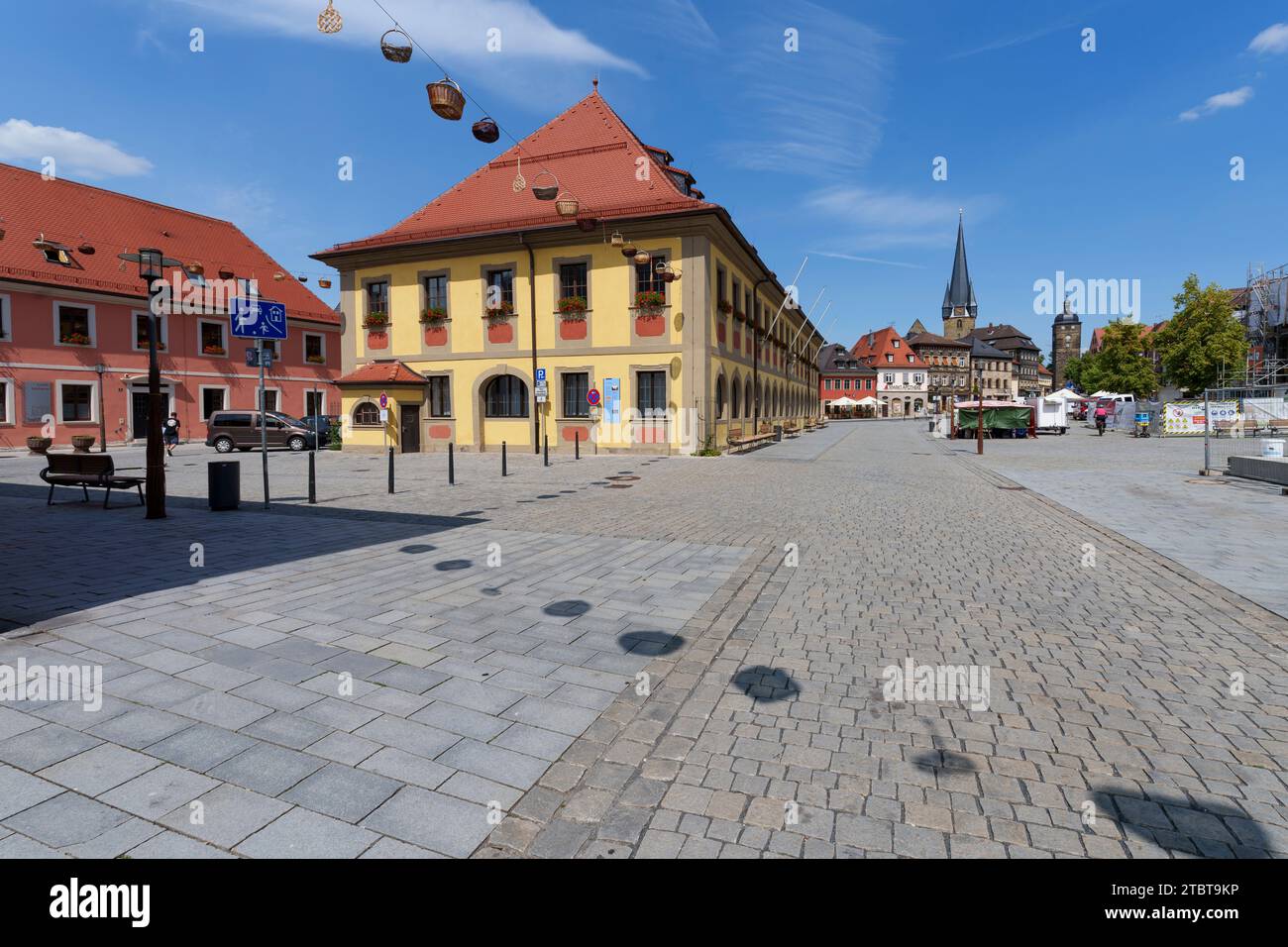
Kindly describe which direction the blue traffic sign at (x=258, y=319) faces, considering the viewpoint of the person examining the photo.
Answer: facing the viewer

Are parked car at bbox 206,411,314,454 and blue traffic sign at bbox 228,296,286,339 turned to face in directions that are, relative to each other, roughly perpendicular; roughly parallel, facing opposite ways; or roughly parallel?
roughly perpendicular

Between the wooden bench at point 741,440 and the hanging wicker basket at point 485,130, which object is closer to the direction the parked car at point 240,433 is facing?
the wooden bench

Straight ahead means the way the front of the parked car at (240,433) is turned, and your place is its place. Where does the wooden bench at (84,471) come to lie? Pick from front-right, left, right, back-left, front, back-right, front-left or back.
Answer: right

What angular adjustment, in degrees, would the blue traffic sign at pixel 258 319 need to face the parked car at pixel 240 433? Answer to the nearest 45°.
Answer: approximately 180°

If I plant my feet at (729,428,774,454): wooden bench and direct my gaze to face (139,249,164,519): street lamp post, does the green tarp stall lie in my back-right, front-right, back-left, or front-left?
back-left

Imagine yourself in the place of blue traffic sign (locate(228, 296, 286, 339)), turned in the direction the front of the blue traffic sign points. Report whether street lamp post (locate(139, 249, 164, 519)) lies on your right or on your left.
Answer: on your right

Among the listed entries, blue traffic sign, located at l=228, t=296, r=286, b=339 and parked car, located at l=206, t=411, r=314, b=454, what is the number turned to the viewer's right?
1
